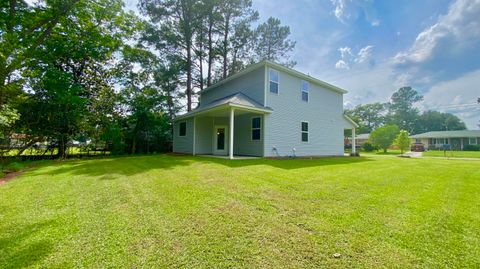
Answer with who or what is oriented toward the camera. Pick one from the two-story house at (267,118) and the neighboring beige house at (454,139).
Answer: the neighboring beige house

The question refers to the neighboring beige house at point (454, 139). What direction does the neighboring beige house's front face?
toward the camera
